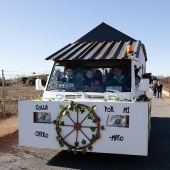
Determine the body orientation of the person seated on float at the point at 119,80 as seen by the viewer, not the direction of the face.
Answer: toward the camera

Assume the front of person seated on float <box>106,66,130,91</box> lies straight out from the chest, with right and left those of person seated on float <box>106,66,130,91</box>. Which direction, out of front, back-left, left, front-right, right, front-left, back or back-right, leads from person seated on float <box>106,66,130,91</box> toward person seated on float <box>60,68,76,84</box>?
right

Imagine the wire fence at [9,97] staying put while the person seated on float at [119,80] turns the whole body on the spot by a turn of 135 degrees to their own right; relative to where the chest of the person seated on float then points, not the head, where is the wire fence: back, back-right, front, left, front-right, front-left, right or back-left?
front

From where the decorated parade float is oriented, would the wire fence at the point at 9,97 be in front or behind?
behind
